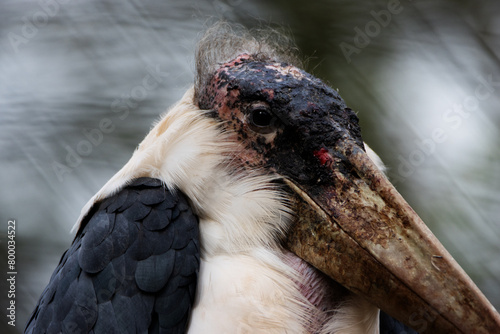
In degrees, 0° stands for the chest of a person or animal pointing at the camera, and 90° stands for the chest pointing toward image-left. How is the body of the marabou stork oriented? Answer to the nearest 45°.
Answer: approximately 315°
